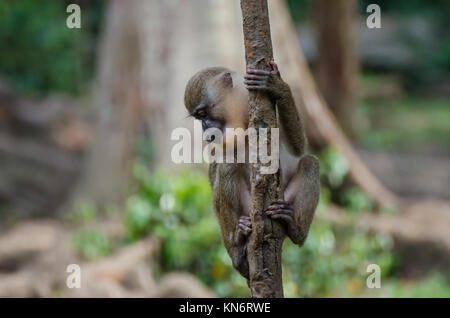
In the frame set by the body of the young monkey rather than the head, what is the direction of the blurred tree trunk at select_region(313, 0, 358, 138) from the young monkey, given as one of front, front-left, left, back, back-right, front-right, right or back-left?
back

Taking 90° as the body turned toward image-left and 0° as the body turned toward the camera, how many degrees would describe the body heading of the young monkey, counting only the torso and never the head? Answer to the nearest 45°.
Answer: approximately 0°
